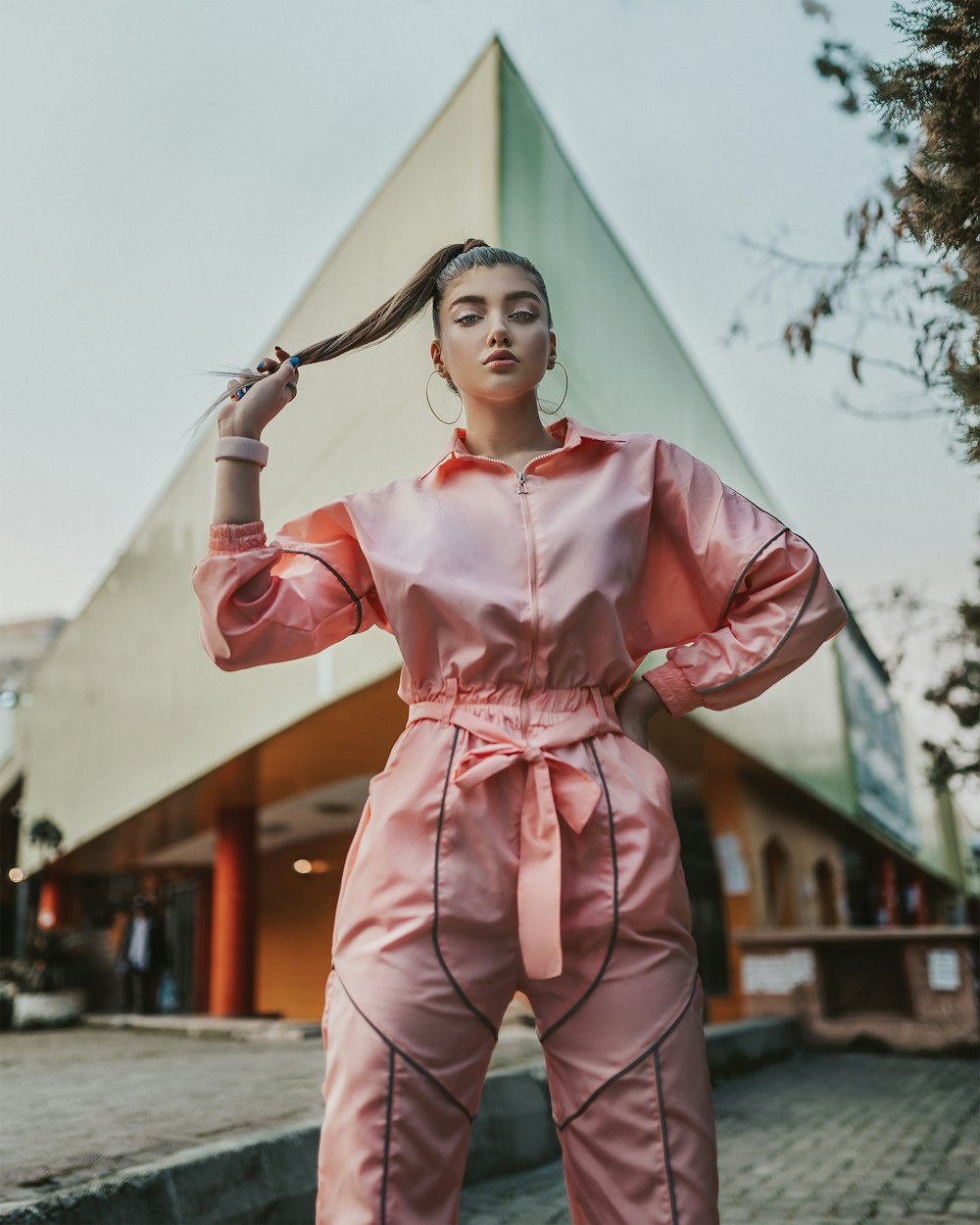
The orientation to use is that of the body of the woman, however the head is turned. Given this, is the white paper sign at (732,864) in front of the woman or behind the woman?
behind

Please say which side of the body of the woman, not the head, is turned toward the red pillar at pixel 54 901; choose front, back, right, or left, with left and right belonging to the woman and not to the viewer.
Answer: back

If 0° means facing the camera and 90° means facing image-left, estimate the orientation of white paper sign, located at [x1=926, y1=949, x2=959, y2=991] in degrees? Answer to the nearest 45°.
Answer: approximately 0°

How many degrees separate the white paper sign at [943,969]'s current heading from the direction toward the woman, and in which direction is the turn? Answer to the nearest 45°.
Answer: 0° — it already faces them

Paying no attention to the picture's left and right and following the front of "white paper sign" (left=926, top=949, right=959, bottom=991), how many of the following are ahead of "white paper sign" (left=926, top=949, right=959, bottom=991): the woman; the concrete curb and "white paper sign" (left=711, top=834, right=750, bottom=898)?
2

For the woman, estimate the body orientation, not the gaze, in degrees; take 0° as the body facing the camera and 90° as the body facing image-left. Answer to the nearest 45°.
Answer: approximately 0°

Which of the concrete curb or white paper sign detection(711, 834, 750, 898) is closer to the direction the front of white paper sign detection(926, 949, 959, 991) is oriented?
the concrete curb

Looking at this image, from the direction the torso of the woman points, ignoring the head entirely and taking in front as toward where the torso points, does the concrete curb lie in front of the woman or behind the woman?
behind

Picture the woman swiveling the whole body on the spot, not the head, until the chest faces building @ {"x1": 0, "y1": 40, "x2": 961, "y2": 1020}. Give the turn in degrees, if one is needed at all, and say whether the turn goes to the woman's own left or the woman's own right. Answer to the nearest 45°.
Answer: approximately 180°

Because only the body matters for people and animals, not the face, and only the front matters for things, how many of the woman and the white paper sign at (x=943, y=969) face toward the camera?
2
